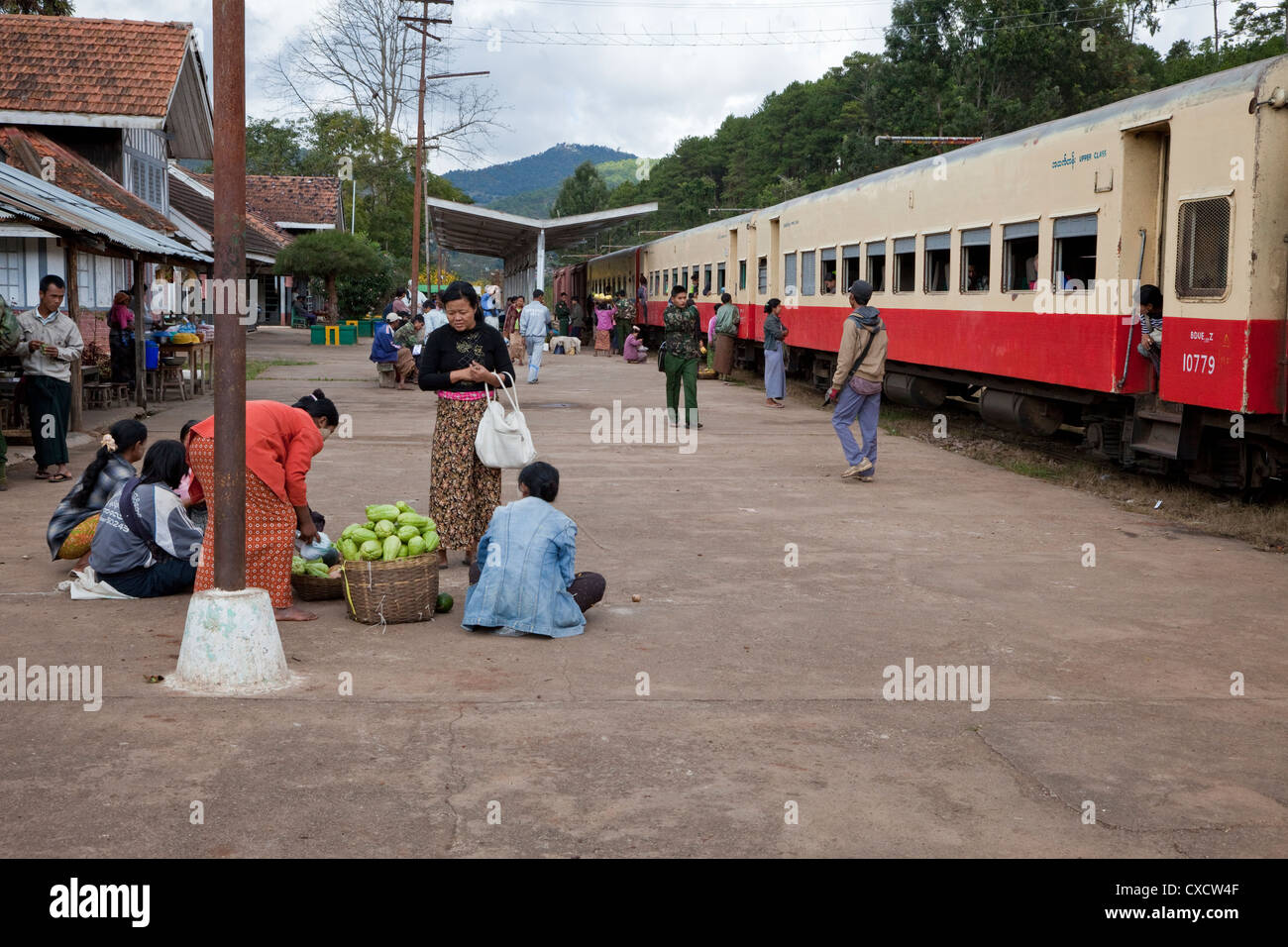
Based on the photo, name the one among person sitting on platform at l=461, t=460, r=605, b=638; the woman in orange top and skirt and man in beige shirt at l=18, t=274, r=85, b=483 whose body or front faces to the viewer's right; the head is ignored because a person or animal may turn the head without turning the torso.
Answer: the woman in orange top and skirt

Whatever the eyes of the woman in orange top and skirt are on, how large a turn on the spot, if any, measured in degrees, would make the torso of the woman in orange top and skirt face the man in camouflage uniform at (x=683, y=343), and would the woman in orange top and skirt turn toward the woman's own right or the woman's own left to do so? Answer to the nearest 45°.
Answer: approximately 45° to the woman's own left

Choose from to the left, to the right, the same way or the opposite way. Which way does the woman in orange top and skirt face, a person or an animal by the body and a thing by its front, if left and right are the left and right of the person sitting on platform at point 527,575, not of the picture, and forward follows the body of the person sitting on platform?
to the right

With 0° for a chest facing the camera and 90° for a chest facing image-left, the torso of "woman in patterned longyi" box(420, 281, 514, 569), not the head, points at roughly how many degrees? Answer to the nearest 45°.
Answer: approximately 0°

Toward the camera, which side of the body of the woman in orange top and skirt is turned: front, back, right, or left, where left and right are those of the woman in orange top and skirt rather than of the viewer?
right

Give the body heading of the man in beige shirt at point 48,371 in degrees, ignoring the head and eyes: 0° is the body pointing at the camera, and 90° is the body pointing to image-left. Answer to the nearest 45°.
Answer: approximately 0°

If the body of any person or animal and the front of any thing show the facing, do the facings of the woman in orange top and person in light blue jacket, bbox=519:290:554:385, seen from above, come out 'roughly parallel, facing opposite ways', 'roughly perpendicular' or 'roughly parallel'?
roughly perpendicular

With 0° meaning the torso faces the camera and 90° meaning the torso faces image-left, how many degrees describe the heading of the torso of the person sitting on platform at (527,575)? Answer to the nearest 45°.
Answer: approximately 180°

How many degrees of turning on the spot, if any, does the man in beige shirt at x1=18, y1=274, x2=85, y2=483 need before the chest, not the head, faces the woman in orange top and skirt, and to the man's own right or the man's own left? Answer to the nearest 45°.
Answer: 0° — they already face them
